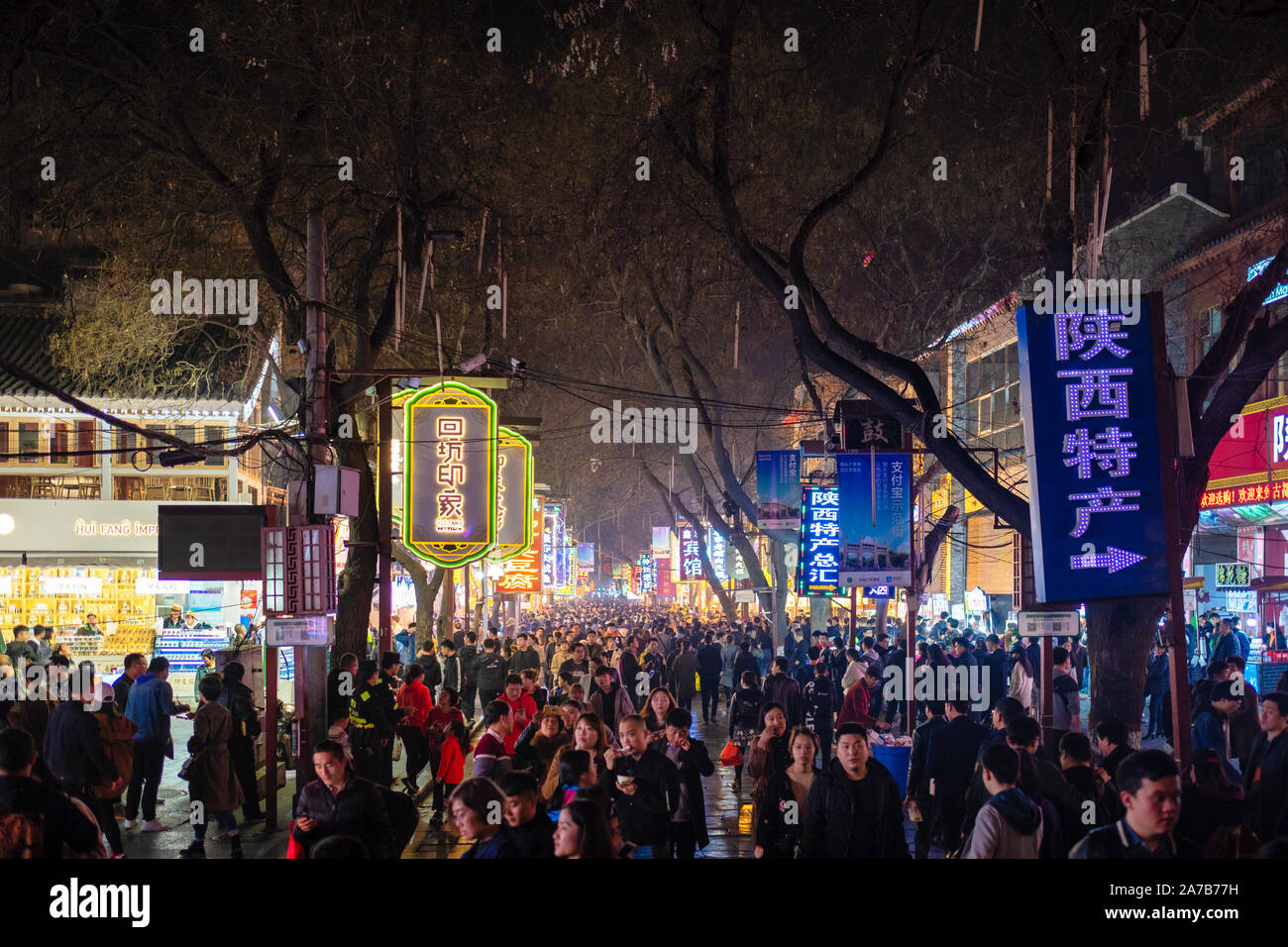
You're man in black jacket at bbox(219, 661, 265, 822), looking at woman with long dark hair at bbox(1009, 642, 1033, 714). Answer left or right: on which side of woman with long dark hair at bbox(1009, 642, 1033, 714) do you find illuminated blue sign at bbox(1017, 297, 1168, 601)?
right

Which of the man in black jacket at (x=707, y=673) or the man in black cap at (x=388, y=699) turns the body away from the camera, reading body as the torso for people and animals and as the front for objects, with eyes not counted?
the man in black jacket

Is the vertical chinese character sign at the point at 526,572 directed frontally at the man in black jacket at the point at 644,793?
yes

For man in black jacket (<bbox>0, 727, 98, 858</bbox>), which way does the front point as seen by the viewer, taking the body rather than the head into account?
away from the camera

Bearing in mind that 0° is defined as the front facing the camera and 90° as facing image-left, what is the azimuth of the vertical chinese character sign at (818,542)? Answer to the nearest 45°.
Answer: approximately 0°

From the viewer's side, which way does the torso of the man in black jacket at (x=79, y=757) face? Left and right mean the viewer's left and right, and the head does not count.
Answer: facing away from the viewer and to the right of the viewer

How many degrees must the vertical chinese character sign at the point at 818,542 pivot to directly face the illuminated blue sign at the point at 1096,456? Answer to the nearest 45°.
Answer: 0° — it already faces it

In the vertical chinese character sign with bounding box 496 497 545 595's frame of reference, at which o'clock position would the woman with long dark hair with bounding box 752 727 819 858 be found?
The woman with long dark hair is roughly at 12 o'clock from the vertical chinese character sign.

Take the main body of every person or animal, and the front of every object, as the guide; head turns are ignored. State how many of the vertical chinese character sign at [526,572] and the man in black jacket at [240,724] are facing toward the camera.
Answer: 1
